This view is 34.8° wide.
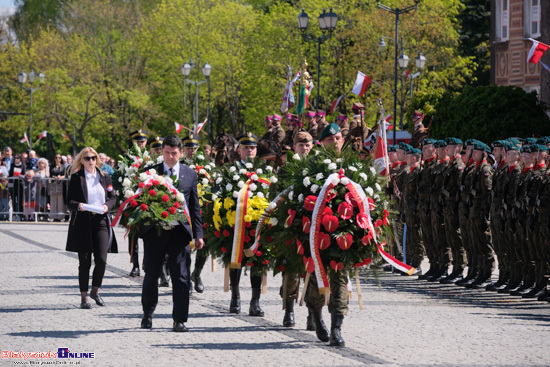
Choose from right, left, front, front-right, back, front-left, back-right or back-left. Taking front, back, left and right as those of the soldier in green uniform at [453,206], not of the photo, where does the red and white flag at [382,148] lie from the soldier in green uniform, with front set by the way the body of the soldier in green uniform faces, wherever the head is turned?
right

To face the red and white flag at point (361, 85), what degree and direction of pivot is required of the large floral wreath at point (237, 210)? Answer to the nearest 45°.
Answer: approximately 180°

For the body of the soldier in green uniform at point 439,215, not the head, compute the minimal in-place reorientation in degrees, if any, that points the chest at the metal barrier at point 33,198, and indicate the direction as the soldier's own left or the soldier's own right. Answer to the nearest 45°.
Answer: approximately 45° to the soldier's own right

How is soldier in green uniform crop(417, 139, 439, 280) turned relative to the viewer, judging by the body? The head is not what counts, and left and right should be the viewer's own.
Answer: facing to the left of the viewer

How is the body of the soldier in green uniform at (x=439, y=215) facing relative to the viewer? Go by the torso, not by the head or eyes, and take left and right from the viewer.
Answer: facing to the left of the viewer

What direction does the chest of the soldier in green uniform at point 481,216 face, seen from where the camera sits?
to the viewer's left

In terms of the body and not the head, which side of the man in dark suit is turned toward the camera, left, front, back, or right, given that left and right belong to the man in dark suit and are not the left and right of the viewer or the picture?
front

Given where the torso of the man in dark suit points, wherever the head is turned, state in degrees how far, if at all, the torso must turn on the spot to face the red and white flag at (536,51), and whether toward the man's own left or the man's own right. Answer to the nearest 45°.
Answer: approximately 135° to the man's own left

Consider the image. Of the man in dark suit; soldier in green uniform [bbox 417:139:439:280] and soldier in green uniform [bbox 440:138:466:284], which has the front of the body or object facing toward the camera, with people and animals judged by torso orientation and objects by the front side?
the man in dark suit

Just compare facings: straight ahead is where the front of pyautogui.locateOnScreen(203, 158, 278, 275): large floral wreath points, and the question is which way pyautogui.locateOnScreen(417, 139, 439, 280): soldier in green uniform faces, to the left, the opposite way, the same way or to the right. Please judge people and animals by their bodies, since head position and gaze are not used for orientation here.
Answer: to the right

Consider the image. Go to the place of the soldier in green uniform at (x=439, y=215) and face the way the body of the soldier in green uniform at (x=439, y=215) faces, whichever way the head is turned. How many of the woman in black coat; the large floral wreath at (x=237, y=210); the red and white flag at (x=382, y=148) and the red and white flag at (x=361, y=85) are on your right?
2

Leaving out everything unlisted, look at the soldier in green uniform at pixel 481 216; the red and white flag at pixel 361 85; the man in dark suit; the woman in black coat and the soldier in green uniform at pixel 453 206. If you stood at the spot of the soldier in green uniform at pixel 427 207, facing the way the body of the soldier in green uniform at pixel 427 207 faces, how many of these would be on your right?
1

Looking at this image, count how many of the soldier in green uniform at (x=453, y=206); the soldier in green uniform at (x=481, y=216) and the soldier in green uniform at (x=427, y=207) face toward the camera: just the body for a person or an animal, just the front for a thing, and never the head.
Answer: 0

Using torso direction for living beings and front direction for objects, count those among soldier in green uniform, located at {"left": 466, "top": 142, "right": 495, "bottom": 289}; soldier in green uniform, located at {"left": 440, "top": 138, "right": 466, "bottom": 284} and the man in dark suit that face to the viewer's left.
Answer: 2

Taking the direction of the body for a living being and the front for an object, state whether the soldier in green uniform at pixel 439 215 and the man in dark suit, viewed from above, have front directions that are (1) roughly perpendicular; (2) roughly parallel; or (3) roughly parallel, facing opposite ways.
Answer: roughly perpendicular

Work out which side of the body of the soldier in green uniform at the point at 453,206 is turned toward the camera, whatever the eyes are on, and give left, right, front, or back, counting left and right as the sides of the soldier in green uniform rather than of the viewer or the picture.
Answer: left

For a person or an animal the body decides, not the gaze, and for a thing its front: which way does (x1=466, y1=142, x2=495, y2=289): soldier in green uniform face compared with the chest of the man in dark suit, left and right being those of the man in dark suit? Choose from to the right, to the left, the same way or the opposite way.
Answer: to the right

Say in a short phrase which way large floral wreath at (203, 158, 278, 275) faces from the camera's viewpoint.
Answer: facing the viewer
